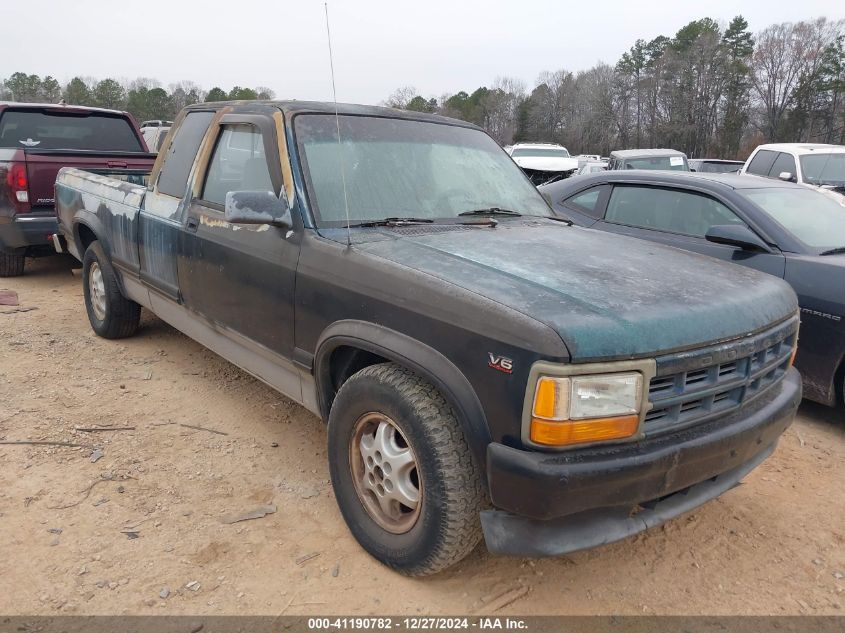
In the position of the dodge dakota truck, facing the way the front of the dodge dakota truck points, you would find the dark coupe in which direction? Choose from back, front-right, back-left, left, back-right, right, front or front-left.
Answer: left

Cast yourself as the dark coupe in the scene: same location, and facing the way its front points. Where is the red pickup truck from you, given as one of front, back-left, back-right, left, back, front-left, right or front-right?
back-right

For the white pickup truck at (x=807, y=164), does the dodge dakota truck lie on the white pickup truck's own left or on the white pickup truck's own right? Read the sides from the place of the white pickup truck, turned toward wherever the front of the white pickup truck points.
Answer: on the white pickup truck's own right

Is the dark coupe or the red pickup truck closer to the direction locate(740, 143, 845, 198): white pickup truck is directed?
the dark coupe

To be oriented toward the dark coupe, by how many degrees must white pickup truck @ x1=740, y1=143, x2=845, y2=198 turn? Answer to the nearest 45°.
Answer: approximately 45° to its right

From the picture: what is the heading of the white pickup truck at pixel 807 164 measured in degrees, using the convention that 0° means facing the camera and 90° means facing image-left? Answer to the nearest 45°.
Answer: approximately 315°

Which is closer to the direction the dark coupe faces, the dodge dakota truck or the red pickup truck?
the dodge dakota truck

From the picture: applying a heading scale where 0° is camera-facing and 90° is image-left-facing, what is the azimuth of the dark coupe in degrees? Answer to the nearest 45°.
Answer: approximately 315°

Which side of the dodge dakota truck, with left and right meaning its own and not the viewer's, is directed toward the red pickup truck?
back
